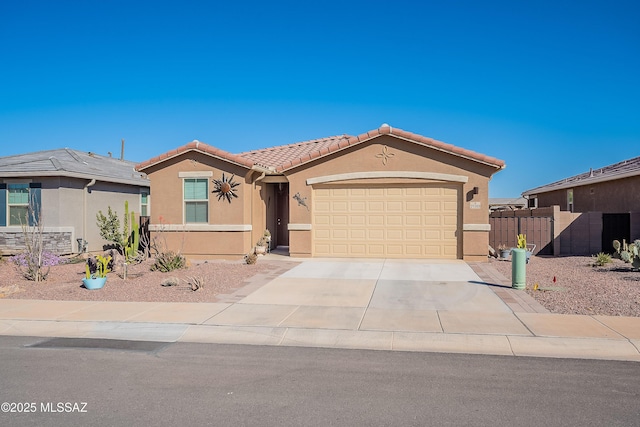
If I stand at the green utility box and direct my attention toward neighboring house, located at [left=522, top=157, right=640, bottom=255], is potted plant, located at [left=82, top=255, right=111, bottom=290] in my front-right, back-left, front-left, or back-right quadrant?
back-left

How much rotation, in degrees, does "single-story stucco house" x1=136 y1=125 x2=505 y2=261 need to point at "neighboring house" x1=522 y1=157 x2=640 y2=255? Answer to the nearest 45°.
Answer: approximately 90° to its left

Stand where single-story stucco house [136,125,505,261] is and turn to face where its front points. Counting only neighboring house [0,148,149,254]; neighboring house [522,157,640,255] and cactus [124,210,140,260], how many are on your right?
2

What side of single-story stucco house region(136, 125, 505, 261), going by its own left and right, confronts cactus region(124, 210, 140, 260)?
right

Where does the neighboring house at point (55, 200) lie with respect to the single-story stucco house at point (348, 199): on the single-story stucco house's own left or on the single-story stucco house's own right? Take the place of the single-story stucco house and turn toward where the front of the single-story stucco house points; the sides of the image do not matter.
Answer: on the single-story stucco house's own right

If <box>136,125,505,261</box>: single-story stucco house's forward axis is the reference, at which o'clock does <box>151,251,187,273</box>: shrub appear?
The shrub is roughly at 2 o'clock from the single-story stucco house.

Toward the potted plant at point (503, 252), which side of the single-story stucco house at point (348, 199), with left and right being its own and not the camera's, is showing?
left

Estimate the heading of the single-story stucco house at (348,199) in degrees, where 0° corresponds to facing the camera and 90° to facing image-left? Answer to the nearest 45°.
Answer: approximately 0°
